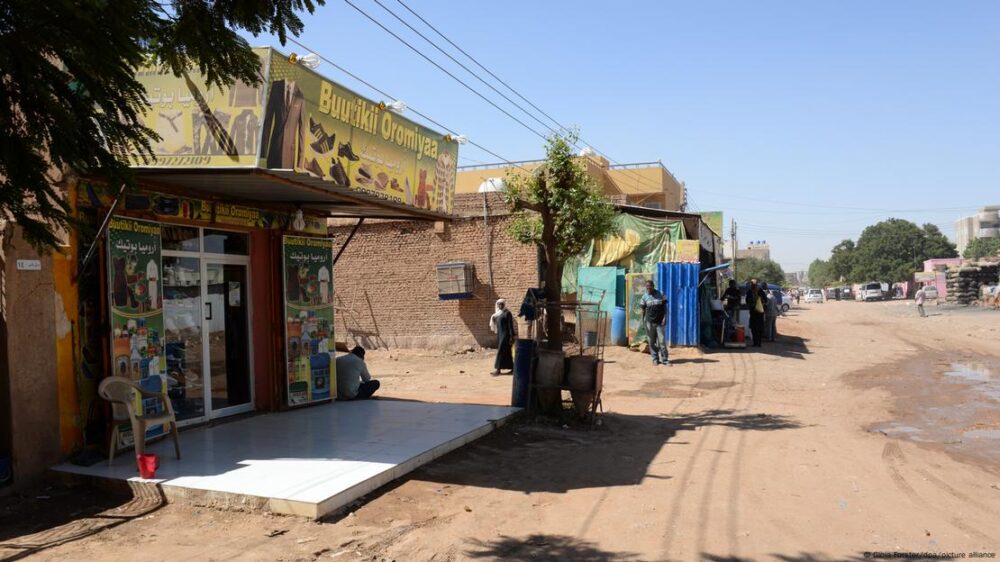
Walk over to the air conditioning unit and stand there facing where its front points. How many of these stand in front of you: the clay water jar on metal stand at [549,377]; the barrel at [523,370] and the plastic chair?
3

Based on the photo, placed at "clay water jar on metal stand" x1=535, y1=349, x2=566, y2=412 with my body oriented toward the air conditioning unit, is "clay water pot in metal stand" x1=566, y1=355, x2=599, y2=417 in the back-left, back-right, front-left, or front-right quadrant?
back-right

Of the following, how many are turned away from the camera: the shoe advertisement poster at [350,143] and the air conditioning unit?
0

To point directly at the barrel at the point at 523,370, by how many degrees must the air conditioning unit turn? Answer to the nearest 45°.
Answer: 0° — it already faces it

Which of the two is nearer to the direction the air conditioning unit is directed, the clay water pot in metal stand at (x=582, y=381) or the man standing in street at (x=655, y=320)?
the clay water pot in metal stand

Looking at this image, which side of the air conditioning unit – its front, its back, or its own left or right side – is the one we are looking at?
front

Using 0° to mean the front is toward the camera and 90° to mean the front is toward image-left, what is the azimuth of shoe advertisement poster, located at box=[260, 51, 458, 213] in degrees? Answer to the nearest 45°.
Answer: approximately 315°

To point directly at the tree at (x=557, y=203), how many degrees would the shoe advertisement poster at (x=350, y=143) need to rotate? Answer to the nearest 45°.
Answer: approximately 90° to its left

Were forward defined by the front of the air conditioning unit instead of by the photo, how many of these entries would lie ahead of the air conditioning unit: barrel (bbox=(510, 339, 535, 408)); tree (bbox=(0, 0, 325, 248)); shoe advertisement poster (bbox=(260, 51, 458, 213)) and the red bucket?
4

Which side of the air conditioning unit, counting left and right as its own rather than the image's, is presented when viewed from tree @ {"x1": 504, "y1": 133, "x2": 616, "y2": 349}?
front

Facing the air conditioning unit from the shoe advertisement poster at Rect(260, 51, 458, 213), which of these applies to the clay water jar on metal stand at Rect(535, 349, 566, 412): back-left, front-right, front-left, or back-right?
front-right

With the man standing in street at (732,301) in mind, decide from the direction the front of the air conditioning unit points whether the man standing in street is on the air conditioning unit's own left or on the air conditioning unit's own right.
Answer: on the air conditioning unit's own left

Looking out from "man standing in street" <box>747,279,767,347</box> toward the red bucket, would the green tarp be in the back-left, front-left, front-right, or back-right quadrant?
front-right

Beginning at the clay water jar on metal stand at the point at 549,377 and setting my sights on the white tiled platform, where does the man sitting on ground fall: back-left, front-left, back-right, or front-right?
front-right

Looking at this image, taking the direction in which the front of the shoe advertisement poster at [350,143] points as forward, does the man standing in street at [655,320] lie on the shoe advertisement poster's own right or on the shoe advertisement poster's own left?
on the shoe advertisement poster's own left
